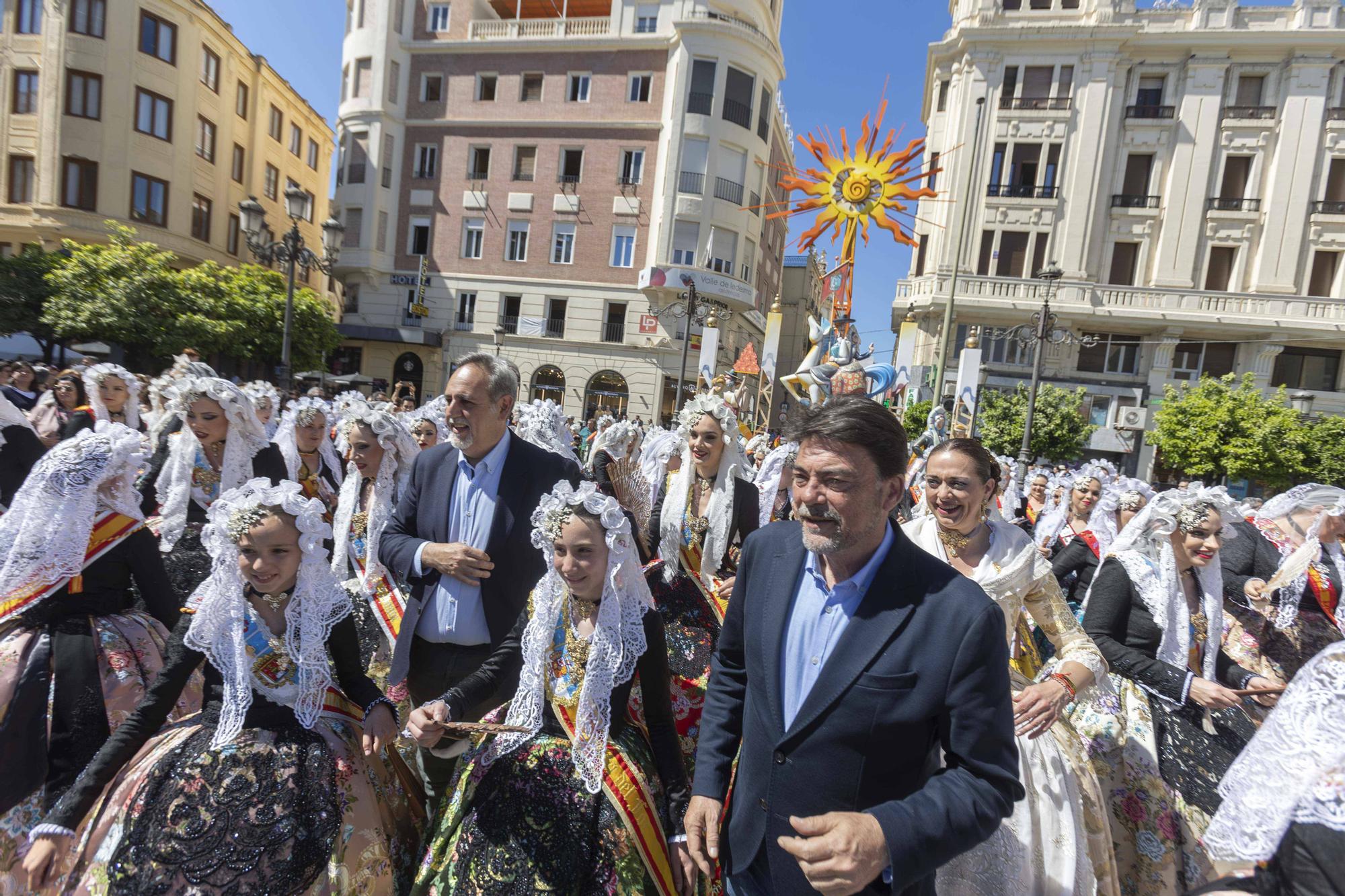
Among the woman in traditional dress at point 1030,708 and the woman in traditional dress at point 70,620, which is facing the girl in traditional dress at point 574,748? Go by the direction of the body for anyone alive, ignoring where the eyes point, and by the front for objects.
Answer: the woman in traditional dress at point 1030,708

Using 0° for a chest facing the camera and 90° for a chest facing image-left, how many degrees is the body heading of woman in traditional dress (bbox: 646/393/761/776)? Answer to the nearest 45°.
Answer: approximately 0°

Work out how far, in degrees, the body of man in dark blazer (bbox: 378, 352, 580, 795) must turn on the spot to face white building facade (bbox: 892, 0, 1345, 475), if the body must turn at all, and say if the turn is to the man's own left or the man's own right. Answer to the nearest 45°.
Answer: approximately 180°

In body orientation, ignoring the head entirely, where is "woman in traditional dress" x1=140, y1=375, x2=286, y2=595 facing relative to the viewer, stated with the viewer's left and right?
facing the viewer

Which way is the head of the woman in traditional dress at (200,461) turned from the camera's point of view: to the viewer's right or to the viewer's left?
to the viewer's left

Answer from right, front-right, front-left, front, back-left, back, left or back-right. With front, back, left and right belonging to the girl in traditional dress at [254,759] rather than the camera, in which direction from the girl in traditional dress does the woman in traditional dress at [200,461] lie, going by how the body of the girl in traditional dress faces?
back

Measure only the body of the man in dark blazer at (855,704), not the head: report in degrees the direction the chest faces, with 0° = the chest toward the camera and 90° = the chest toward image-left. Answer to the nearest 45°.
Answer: approximately 45°

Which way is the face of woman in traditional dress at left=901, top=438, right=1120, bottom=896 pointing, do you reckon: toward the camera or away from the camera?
toward the camera

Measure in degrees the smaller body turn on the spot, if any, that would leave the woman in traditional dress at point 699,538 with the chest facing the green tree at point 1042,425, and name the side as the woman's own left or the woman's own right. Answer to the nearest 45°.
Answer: approximately 135° to the woman's own left
